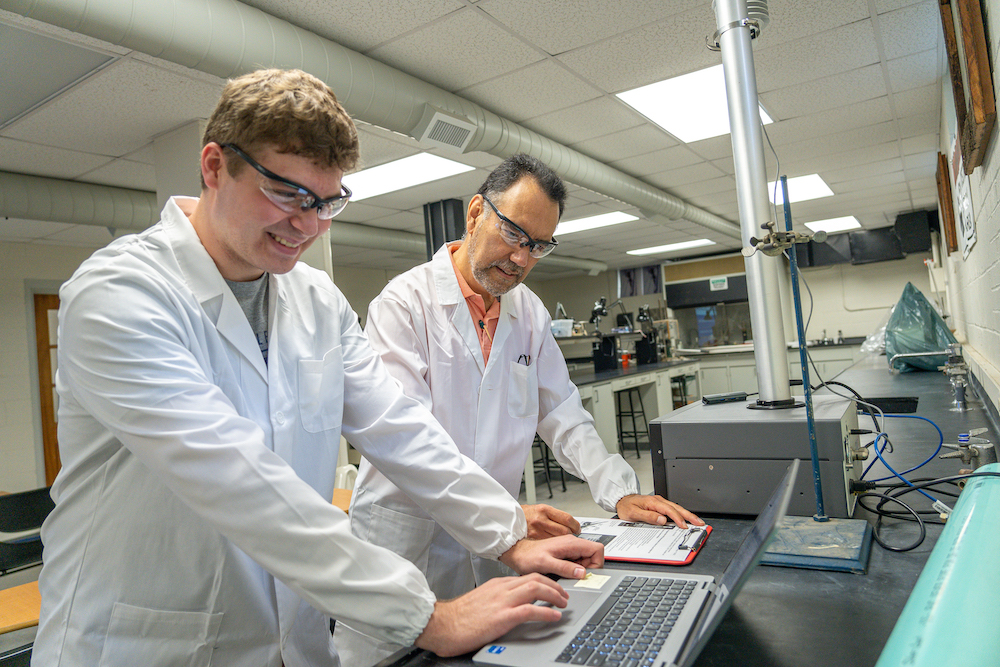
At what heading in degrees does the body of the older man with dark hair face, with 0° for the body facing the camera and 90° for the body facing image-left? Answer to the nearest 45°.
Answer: approximately 315°

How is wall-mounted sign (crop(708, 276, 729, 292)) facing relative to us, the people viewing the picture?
facing the viewer

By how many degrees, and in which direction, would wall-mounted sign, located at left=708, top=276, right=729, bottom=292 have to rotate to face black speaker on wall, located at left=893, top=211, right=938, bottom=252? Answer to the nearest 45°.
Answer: approximately 90° to its left

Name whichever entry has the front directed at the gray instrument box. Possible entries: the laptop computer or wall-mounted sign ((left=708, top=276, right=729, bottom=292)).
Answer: the wall-mounted sign

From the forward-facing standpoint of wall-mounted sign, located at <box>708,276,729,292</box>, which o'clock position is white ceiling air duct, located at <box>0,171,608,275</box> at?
The white ceiling air duct is roughly at 1 o'clock from the wall-mounted sign.

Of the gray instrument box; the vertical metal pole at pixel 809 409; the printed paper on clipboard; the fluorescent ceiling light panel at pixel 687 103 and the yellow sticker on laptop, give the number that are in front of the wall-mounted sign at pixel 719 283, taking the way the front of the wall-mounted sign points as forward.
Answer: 5

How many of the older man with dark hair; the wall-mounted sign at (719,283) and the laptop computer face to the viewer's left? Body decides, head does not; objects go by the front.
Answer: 1

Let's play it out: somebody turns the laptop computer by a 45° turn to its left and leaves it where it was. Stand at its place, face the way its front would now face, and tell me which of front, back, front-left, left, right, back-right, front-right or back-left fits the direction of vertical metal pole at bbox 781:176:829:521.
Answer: back

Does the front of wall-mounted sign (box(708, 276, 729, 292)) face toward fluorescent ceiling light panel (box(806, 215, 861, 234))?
no

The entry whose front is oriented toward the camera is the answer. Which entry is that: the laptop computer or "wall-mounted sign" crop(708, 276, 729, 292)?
the wall-mounted sign

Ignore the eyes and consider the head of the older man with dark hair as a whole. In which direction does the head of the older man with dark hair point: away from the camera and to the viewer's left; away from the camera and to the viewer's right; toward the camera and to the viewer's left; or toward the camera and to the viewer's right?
toward the camera and to the viewer's right

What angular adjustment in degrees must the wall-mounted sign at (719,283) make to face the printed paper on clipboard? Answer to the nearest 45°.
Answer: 0° — it already faces it

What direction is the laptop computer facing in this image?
to the viewer's left

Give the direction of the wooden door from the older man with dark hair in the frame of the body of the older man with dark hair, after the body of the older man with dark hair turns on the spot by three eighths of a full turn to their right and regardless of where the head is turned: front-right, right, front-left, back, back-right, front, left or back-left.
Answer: front-right

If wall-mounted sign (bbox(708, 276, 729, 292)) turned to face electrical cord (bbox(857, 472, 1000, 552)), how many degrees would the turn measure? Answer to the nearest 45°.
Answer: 0° — it already faces it

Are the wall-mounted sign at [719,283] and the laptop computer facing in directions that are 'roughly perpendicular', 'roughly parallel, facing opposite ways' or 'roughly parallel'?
roughly perpendicular

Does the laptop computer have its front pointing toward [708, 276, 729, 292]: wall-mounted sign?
no

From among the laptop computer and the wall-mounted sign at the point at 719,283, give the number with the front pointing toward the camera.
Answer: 1
